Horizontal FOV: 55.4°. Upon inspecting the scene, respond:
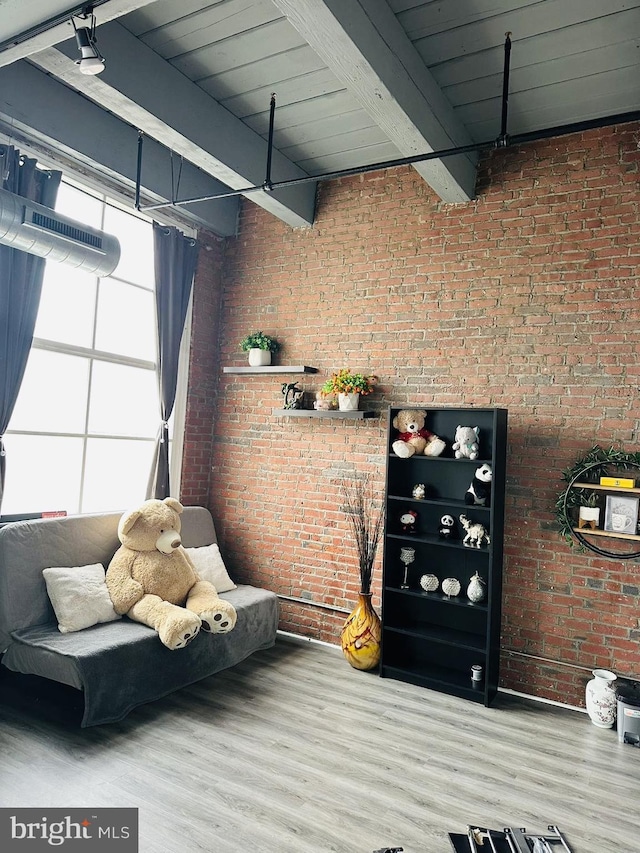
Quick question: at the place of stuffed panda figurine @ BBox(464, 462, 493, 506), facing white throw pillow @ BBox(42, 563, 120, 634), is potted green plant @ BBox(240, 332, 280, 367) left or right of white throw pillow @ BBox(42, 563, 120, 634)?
right

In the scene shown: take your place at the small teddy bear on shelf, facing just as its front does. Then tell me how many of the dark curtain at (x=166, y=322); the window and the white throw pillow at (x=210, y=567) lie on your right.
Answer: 3

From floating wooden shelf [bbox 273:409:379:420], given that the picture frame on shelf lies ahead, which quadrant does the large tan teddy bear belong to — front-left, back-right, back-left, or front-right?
back-right

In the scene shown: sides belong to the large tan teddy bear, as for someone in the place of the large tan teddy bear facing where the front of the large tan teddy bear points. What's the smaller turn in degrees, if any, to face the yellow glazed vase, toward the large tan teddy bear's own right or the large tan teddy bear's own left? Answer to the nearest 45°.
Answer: approximately 45° to the large tan teddy bear's own left

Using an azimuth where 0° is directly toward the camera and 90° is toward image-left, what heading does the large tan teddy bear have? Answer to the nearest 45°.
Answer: approximately 315°

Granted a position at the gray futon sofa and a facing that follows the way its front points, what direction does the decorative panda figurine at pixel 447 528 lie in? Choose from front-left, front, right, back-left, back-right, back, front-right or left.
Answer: front-left

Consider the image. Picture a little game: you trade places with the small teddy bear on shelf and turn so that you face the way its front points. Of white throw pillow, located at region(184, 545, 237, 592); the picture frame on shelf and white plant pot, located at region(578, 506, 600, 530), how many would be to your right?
1

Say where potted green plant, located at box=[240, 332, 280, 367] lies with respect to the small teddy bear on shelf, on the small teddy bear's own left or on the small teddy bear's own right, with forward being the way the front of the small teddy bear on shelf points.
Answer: on the small teddy bear's own right

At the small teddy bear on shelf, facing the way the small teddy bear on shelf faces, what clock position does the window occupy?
The window is roughly at 3 o'clock from the small teddy bear on shelf.
